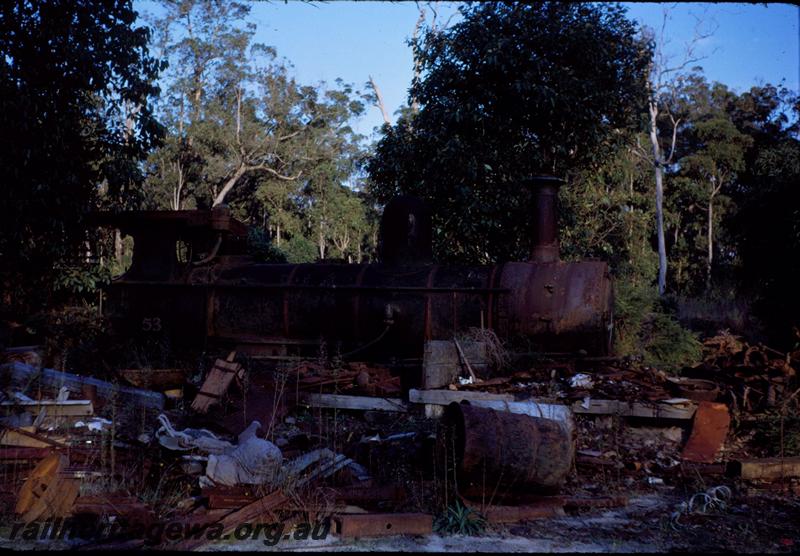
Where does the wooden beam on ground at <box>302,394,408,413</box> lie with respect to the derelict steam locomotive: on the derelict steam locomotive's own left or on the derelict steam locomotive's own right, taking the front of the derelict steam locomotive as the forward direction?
on the derelict steam locomotive's own right

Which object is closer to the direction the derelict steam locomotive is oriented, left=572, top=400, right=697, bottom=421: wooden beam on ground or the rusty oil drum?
the wooden beam on ground

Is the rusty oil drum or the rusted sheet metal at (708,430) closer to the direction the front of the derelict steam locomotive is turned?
the rusted sheet metal

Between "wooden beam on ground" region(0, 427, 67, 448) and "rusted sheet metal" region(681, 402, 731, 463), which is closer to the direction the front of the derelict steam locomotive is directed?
the rusted sheet metal

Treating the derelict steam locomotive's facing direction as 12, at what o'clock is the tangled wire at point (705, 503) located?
The tangled wire is roughly at 2 o'clock from the derelict steam locomotive.

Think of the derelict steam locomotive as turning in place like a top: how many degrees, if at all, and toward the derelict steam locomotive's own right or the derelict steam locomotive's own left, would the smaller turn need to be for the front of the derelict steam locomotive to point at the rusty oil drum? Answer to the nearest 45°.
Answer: approximately 90° to the derelict steam locomotive's own right

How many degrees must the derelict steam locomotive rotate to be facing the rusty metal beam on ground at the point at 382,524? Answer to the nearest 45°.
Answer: approximately 90° to its right

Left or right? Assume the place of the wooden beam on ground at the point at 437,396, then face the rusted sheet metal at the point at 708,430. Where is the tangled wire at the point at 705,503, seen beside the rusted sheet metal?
right

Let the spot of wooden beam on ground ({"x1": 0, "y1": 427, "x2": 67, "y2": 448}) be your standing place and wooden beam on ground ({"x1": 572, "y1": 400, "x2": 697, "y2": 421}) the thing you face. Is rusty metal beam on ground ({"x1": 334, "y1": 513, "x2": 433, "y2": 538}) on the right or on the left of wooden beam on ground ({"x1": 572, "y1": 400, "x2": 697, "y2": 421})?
right

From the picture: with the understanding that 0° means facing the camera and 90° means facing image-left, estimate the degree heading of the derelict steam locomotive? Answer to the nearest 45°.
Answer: approximately 270°

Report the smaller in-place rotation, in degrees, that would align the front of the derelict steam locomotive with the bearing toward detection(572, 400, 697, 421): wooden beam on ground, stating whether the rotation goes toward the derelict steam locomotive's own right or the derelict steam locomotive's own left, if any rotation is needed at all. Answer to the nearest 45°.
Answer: approximately 45° to the derelict steam locomotive's own right
